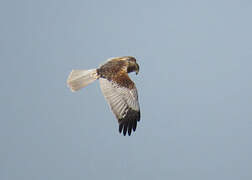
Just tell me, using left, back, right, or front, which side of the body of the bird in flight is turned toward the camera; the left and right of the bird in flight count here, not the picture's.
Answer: right
